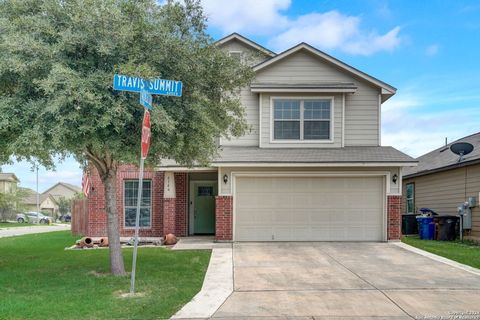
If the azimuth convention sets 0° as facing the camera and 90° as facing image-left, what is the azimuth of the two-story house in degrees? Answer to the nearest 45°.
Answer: approximately 0°

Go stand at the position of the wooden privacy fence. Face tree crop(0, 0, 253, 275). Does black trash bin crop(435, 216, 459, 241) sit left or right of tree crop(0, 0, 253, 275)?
left

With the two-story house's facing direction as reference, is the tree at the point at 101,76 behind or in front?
in front

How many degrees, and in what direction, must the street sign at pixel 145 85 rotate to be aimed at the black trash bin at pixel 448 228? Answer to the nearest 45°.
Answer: approximately 135° to its left

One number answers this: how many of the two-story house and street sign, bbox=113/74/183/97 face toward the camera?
2

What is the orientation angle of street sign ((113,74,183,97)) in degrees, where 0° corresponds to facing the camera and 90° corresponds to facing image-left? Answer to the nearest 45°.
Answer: approximately 0°
